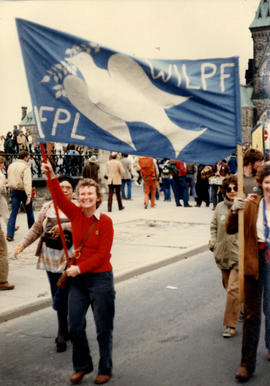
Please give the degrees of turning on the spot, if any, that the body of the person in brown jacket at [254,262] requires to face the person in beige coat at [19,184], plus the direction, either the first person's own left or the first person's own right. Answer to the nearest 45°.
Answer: approximately 135° to the first person's own right

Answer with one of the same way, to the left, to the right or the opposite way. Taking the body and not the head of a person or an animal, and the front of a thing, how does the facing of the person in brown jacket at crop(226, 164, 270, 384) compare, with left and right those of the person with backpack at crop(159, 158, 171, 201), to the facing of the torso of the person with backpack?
the opposite way

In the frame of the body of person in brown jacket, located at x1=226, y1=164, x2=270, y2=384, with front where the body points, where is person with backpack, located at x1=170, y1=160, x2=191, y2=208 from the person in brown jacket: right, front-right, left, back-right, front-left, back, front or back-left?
back

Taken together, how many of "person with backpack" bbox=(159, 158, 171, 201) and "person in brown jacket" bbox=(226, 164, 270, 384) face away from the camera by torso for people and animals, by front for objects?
1

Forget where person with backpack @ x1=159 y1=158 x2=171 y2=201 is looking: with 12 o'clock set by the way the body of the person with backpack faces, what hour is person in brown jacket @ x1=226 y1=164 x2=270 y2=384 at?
The person in brown jacket is roughly at 6 o'clock from the person with backpack.

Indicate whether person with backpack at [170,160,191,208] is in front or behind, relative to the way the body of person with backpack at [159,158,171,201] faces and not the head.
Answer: behind

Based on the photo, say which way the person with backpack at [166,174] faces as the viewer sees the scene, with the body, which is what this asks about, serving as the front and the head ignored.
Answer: away from the camera

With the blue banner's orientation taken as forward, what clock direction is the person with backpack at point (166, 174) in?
The person with backpack is roughly at 6 o'clock from the blue banner.

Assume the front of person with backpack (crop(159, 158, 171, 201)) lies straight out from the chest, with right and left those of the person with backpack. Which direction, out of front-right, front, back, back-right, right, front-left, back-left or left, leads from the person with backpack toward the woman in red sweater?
back

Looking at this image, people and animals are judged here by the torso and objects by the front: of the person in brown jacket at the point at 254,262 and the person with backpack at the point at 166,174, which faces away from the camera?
the person with backpack
